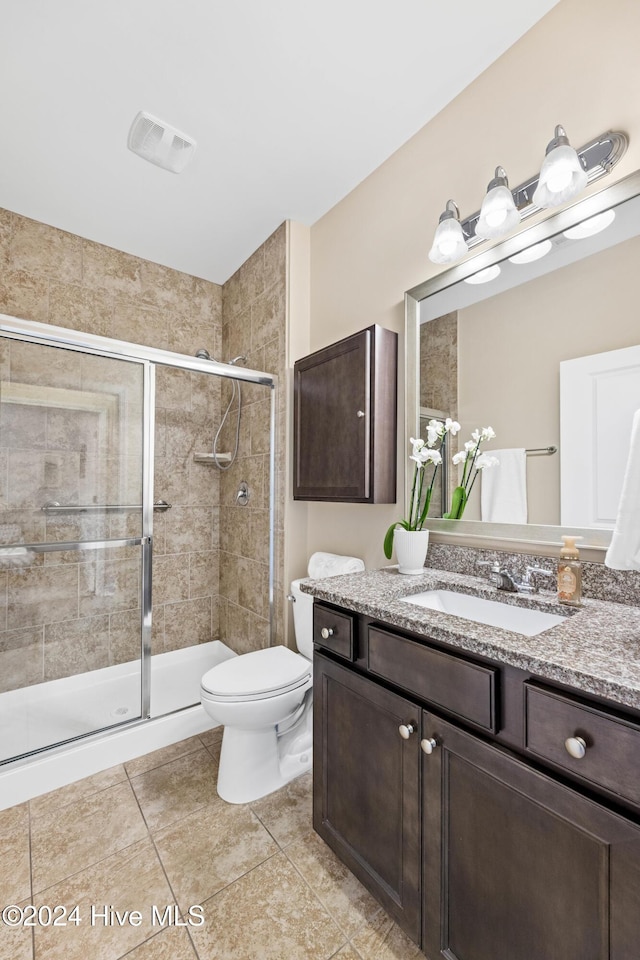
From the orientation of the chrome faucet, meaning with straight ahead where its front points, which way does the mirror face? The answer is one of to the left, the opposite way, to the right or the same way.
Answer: the same way

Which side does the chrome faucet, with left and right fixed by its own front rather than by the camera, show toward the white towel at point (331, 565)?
right

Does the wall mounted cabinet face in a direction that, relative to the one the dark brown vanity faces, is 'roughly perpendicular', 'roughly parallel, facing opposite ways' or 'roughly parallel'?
roughly parallel

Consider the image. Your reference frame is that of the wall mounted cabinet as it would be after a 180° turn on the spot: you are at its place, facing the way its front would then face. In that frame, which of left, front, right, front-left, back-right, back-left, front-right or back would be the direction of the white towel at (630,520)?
right

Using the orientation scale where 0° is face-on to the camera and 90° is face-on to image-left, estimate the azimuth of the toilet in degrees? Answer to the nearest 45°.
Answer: approximately 45°

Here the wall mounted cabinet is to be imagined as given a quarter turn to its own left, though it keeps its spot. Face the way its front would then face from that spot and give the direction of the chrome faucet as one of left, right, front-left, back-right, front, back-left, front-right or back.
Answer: front

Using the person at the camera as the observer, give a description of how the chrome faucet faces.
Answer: facing the viewer and to the left of the viewer

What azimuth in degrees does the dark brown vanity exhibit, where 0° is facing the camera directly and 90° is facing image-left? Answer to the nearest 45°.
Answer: approximately 45°

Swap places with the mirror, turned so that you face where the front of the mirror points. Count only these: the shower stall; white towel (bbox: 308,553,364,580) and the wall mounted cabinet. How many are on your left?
0

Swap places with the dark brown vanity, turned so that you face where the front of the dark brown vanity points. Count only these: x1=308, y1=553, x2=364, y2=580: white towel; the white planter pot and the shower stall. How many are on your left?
0
